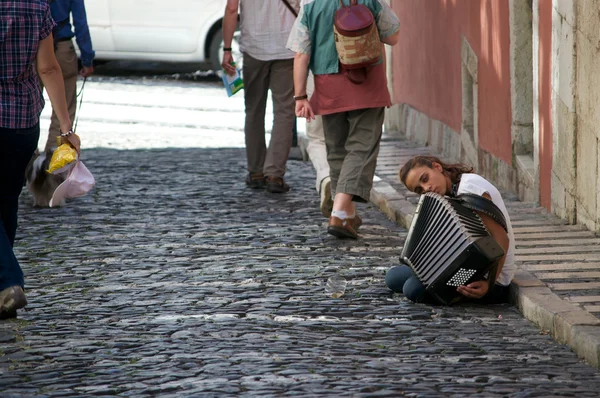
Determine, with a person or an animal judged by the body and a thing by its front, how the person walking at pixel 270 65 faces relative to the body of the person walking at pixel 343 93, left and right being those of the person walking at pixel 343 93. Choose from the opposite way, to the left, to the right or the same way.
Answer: the same way

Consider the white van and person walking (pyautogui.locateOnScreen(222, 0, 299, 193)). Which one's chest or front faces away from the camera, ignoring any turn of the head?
the person walking

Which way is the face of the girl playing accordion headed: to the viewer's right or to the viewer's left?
to the viewer's left

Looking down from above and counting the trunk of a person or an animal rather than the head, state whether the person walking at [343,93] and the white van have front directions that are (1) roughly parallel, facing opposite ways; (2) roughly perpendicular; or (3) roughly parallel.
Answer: roughly perpendicular

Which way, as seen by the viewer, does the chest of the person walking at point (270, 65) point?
away from the camera

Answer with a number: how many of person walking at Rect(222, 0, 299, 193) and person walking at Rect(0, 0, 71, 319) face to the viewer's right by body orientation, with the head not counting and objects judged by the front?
0

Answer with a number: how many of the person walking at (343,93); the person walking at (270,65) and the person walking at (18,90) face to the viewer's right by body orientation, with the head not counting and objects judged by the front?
0

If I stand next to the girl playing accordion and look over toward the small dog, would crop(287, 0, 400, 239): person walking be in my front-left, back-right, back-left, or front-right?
front-right

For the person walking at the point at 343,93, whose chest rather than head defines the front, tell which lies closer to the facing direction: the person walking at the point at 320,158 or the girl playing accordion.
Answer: the person walking

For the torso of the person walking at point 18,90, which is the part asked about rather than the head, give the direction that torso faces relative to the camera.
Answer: away from the camera

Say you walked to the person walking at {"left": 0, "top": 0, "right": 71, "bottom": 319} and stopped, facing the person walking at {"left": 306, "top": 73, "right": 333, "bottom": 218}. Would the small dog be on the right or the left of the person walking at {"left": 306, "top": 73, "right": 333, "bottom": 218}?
left

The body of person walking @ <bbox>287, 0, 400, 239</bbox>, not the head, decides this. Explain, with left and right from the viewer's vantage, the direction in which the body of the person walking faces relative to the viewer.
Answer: facing away from the viewer

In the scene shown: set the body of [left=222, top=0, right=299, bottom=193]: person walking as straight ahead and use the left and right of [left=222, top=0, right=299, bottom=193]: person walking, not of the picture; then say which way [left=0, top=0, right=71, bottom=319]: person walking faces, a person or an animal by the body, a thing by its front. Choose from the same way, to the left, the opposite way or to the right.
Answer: the same way

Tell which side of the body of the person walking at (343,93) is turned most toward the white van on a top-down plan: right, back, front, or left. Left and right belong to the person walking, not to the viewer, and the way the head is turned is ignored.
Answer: front
